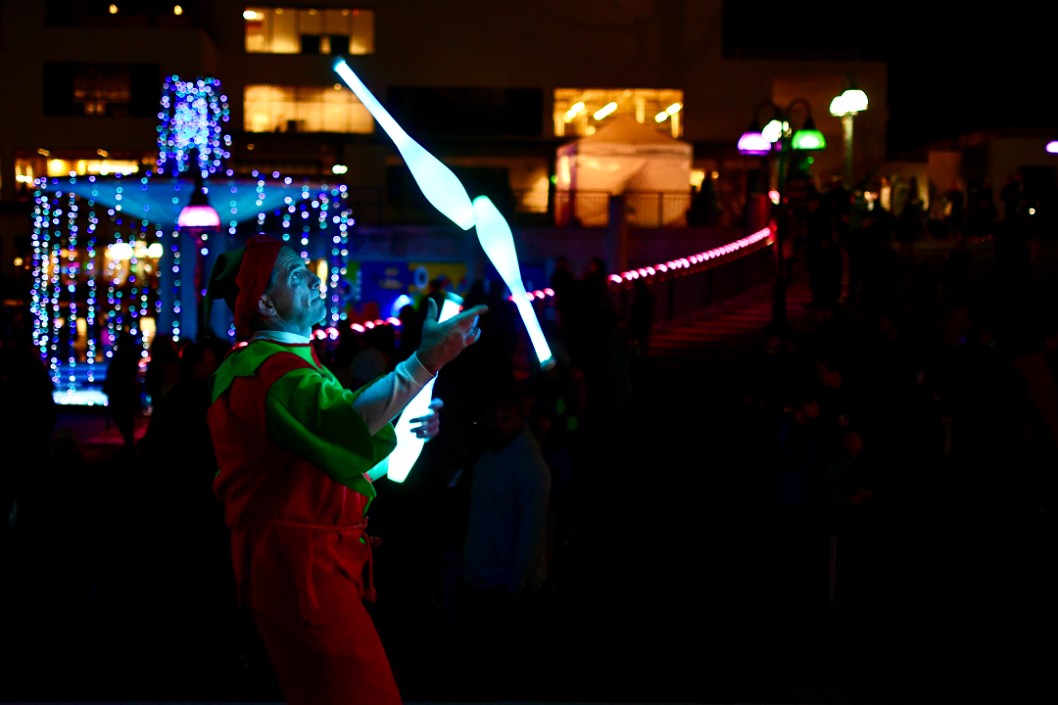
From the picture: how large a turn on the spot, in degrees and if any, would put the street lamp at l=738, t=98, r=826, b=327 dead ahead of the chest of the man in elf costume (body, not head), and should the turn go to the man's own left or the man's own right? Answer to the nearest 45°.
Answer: approximately 45° to the man's own left

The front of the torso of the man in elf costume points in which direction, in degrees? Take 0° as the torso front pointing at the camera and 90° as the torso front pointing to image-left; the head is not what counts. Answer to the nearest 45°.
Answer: approximately 270°

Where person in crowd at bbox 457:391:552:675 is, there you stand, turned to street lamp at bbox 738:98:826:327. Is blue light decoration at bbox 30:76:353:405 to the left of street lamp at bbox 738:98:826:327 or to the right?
left

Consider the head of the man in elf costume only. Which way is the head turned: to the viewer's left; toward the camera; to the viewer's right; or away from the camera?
to the viewer's right

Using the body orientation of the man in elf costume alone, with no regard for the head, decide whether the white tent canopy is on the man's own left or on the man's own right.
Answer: on the man's own left
